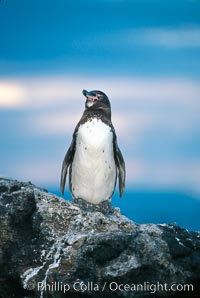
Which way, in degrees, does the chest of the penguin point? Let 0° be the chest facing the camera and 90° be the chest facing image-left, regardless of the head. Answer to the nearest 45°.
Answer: approximately 0°
